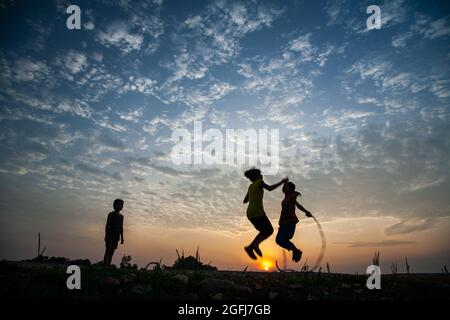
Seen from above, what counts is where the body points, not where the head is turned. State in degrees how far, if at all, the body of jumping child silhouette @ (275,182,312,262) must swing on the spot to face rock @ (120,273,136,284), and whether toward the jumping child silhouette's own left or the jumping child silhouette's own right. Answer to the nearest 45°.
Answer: approximately 45° to the jumping child silhouette's own left

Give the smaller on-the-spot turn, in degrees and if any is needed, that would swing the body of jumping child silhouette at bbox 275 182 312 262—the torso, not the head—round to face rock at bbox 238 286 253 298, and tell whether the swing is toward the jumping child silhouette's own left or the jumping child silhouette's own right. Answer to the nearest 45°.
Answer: approximately 90° to the jumping child silhouette's own left

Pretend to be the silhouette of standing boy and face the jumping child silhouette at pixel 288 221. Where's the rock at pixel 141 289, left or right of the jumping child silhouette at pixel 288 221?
right

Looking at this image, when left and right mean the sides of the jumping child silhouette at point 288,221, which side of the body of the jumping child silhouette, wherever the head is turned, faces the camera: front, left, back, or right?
left

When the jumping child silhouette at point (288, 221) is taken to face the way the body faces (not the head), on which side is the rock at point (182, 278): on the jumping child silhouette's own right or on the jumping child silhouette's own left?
on the jumping child silhouette's own left

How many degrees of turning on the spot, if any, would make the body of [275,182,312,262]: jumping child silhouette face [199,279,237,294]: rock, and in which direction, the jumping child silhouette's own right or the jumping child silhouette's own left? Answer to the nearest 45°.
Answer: approximately 90° to the jumping child silhouette's own left

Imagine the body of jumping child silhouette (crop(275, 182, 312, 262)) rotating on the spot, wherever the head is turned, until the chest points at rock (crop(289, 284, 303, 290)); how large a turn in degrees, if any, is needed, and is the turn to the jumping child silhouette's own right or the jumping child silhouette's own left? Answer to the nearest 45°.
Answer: approximately 90° to the jumping child silhouette's own left

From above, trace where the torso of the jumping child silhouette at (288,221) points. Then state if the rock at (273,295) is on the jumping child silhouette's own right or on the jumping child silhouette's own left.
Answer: on the jumping child silhouette's own left

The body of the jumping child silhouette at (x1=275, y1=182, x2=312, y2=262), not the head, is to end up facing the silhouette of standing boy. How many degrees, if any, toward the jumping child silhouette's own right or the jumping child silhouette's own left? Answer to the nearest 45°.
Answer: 0° — they already face them

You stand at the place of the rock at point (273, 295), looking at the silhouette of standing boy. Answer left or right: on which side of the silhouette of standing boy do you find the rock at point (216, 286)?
left

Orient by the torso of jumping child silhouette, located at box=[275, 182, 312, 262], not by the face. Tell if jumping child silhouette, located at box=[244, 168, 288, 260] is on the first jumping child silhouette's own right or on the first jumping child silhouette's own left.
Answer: on the first jumping child silhouette's own left
